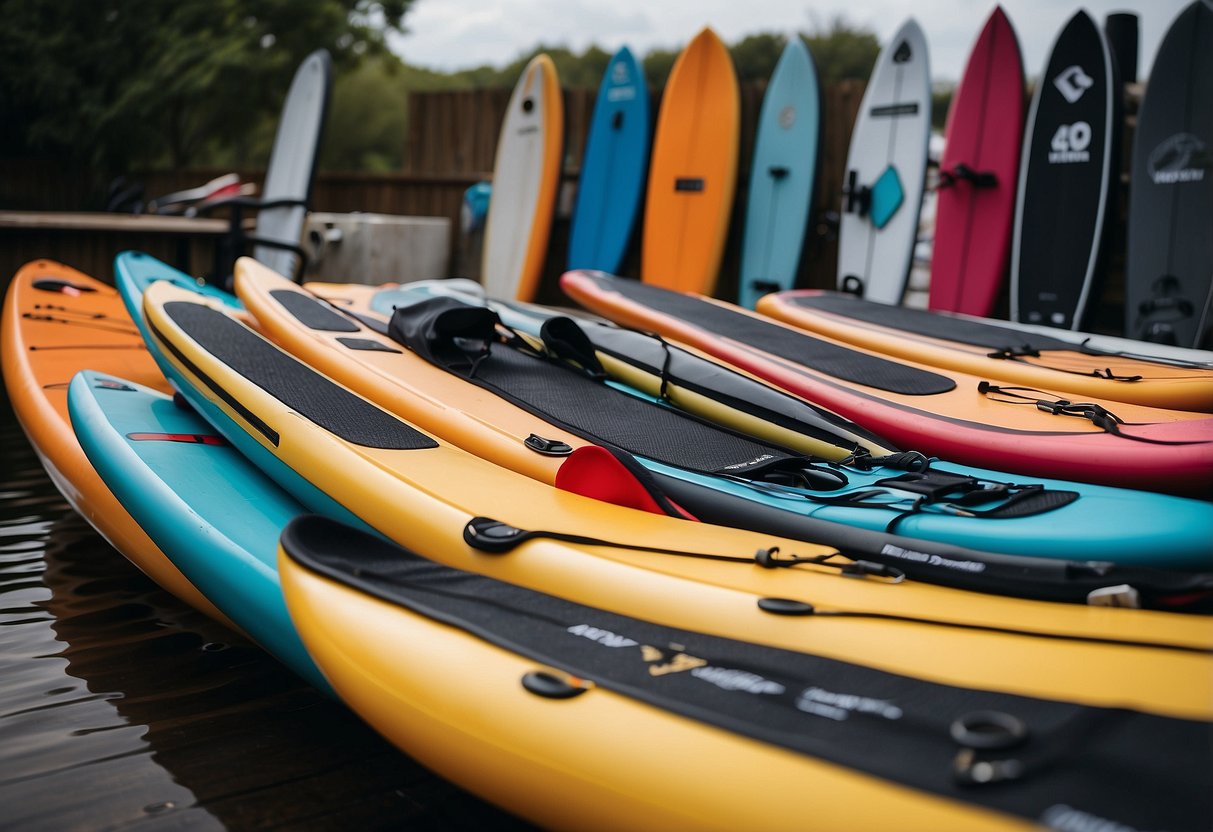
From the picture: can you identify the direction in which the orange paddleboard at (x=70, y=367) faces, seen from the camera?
facing away from the viewer and to the left of the viewer

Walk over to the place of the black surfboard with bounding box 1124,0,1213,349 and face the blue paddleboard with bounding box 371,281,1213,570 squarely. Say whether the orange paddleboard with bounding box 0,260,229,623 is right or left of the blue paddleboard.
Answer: right

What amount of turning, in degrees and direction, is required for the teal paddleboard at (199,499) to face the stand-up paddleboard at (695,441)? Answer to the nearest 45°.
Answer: approximately 135° to its right

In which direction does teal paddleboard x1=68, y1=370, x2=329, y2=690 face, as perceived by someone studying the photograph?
facing away from the viewer and to the left of the viewer
